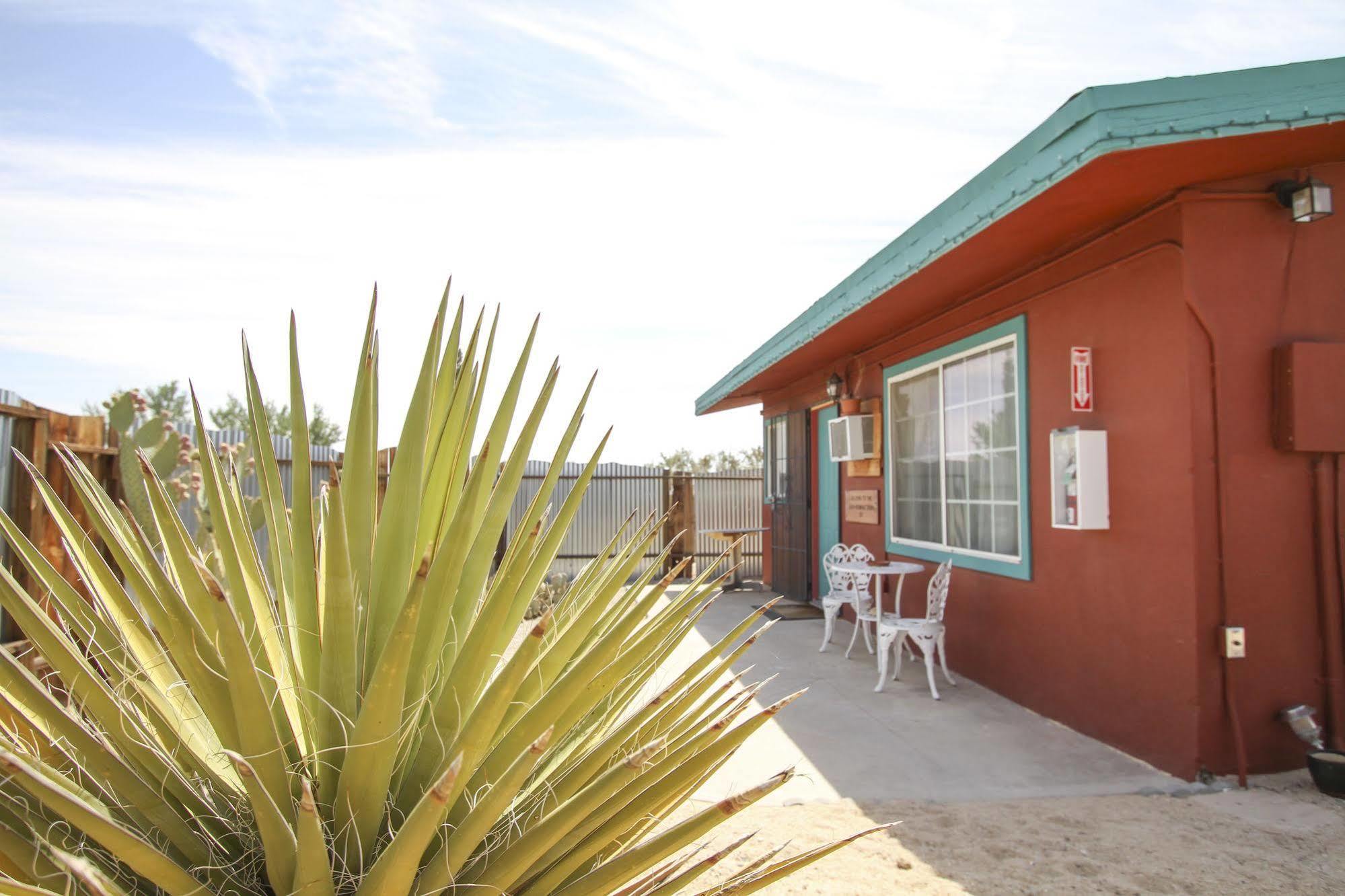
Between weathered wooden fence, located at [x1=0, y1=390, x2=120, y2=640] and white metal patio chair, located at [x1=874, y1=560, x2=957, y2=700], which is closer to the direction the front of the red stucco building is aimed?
the weathered wooden fence

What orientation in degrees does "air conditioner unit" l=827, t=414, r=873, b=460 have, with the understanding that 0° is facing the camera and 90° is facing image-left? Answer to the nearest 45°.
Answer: approximately 45°

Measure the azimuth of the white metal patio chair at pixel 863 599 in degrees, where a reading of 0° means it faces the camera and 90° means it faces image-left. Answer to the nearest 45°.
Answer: approximately 315°

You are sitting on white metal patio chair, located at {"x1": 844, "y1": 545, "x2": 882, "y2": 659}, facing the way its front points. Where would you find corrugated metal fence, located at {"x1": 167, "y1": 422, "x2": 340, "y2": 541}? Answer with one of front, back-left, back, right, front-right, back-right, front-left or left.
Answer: back-right

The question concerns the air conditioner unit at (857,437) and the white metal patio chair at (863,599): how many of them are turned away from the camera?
0

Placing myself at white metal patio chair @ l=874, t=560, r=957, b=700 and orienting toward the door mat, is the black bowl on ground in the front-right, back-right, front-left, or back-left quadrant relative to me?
back-right

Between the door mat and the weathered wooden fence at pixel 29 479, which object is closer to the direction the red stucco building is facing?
the weathered wooden fence

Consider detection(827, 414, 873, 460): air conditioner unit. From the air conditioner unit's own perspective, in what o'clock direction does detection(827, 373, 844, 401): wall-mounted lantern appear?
The wall-mounted lantern is roughly at 4 o'clock from the air conditioner unit.

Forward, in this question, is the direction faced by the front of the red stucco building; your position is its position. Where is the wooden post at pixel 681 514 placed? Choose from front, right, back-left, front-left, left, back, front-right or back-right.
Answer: right

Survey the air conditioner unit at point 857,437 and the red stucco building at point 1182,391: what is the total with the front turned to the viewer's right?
0
